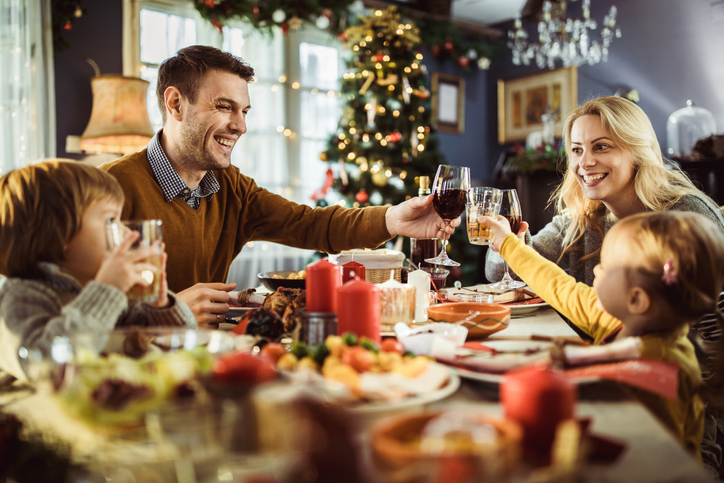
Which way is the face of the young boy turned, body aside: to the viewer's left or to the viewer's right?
to the viewer's right

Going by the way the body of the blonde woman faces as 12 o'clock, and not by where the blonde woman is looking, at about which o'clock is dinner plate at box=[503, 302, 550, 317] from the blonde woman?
The dinner plate is roughly at 11 o'clock from the blonde woman.

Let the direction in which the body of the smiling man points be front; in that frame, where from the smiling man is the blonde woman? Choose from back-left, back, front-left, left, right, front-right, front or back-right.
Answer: front-left

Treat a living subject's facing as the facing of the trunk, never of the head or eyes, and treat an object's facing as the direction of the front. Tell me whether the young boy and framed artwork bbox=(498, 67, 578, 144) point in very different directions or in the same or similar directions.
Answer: very different directions

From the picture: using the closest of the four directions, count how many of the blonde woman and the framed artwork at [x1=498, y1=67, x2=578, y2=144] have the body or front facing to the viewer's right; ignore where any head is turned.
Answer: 0

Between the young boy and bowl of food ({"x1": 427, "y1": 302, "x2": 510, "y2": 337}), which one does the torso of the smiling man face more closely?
the bowl of food

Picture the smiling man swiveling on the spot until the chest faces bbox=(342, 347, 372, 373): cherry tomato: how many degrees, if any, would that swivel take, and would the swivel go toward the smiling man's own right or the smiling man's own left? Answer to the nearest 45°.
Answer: approximately 45° to the smiling man's own right

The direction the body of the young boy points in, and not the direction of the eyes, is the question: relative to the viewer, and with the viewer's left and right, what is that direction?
facing to the right of the viewer

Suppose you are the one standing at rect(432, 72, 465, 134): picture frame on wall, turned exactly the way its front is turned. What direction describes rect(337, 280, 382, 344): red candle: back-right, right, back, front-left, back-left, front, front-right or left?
front-right

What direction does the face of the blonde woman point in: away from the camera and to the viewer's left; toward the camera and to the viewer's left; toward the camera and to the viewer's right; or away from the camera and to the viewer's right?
toward the camera and to the viewer's left

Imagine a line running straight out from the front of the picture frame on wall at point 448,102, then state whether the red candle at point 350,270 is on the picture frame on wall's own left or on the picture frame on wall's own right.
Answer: on the picture frame on wall's own right
